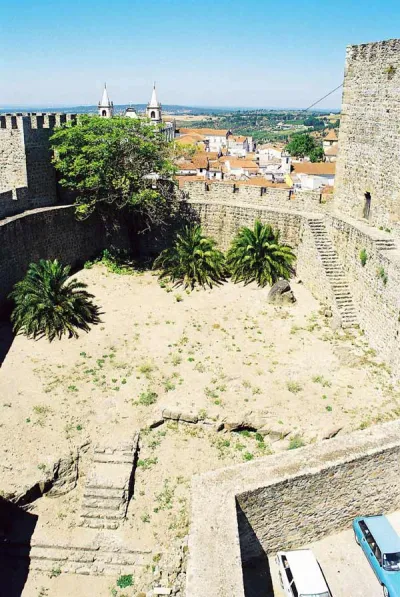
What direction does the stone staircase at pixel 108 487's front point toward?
toward the camera

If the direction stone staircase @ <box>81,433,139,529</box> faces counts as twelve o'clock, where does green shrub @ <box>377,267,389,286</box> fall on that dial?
The green shrub is roughly at 8 o'clock from the stone staircase.

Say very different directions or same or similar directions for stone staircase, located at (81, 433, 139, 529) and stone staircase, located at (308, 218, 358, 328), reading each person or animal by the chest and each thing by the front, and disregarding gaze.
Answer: same or similar directions

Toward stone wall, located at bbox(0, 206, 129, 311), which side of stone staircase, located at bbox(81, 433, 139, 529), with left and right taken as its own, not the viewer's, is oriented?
back

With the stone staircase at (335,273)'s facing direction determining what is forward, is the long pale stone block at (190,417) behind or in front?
in front

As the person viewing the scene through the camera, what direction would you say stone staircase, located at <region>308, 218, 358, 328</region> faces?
facing the viewer

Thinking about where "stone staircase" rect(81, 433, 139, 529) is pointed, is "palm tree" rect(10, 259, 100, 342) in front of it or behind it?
behind

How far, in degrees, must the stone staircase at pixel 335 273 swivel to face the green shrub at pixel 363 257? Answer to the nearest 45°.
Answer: approximately 45° to its left

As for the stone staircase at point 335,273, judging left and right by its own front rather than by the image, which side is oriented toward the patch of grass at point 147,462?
front

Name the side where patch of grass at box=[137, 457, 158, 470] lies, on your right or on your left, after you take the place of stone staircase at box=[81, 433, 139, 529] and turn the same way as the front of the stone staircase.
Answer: on your left

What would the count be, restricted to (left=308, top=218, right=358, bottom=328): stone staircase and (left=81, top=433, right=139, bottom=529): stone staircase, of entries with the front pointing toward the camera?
2
